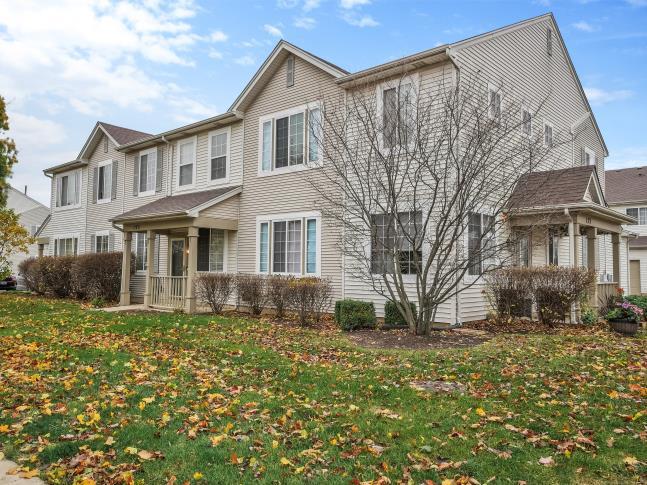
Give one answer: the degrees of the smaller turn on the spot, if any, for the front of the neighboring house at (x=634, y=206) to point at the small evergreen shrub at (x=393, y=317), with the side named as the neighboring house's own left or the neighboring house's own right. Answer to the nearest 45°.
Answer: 0° — it already faces it

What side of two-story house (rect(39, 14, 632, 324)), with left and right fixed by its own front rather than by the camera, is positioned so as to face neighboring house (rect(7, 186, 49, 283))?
right

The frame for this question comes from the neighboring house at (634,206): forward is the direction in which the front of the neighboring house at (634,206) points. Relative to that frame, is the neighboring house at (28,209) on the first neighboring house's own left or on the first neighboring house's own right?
on the first neighboring house's own right

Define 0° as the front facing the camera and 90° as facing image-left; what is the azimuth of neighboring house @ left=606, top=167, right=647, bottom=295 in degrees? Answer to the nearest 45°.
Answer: approximately 0°

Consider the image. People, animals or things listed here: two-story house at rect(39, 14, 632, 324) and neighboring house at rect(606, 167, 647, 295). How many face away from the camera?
0
